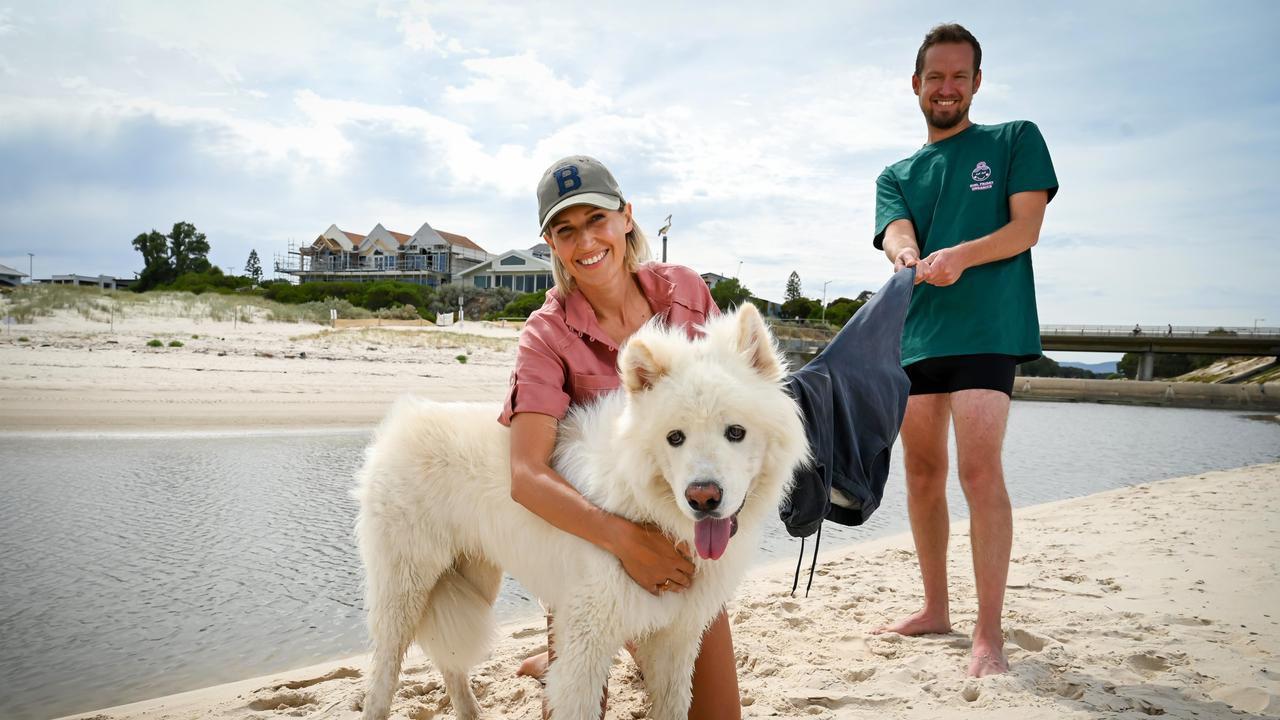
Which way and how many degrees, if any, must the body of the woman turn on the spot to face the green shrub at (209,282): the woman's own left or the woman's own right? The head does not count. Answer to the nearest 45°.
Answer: approximately 135° to the woman's own right

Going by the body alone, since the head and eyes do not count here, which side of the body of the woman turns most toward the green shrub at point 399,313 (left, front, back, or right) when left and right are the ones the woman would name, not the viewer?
back

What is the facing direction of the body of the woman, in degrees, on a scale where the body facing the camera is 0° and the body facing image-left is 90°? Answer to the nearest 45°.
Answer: approximately 0°

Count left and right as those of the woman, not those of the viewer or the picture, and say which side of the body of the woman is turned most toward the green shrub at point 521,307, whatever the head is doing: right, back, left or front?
back

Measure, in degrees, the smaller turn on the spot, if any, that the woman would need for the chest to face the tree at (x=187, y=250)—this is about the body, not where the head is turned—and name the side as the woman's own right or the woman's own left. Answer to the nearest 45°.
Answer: approximately 135° to the woman's own right

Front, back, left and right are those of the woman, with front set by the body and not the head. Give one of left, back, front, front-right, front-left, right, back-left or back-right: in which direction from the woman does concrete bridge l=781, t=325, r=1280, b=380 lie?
back-left

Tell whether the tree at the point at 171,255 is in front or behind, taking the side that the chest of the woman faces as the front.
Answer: behind

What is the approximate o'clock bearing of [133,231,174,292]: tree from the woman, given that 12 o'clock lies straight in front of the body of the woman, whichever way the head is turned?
The tree is roughly at 5 o'clock from the woman.
